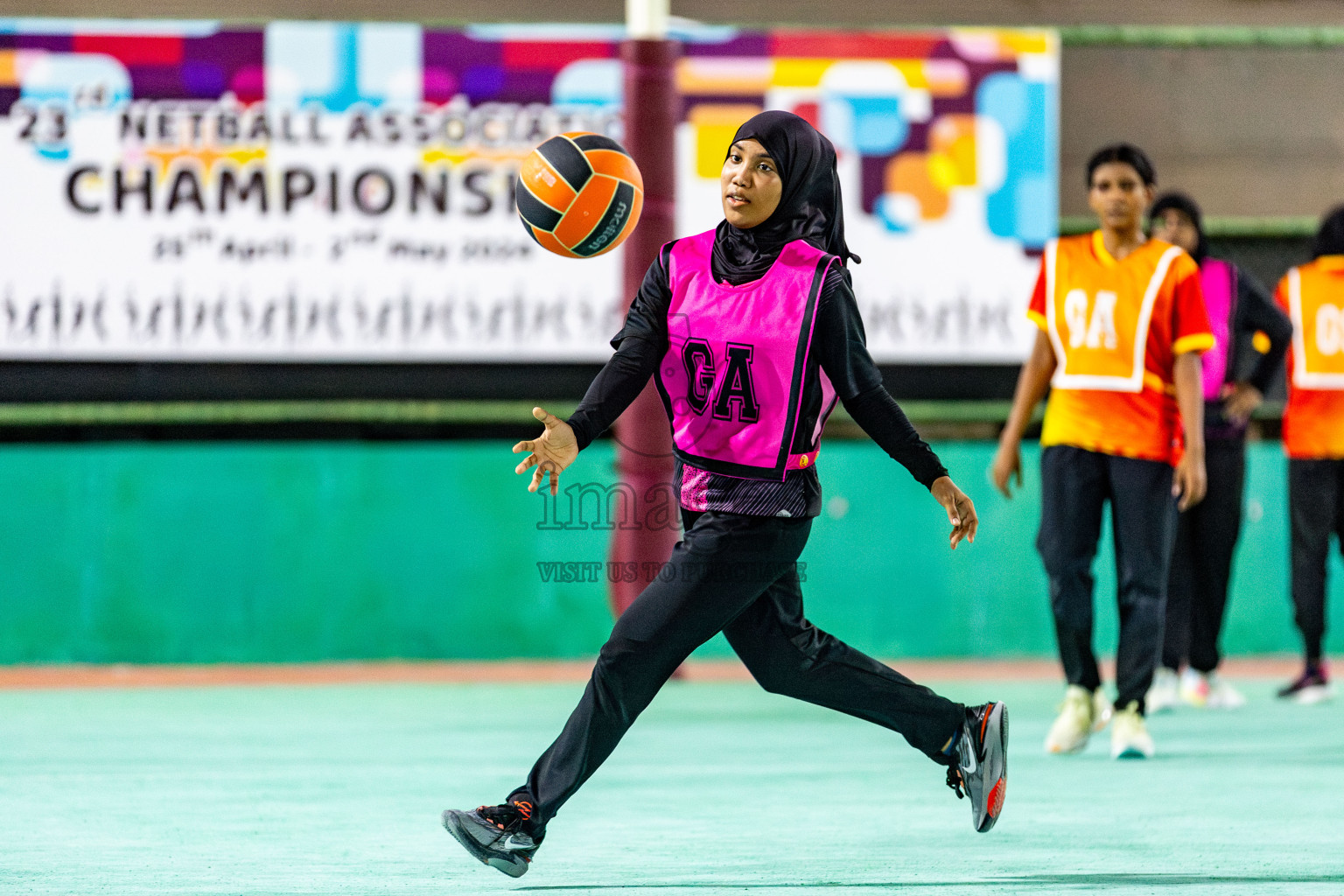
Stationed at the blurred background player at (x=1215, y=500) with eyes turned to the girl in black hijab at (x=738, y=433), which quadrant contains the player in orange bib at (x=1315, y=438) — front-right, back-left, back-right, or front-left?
back-left

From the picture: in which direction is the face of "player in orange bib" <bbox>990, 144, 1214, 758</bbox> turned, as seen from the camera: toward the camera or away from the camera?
toward the camera

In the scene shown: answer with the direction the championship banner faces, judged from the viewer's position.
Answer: facing the viewer

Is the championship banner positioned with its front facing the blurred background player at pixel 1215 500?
no

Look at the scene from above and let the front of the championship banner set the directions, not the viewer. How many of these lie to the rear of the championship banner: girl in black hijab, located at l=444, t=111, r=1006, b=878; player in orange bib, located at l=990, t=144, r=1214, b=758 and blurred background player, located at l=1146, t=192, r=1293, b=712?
0

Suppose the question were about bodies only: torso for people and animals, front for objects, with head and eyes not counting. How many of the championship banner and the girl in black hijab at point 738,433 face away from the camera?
0

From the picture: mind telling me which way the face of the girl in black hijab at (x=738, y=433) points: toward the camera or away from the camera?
toward the camera

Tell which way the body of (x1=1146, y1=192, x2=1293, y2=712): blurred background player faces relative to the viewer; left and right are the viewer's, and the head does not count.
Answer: facing the viewer and to the left of the viewer

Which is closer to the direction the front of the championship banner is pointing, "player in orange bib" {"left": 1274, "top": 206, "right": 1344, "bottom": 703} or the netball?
the netball

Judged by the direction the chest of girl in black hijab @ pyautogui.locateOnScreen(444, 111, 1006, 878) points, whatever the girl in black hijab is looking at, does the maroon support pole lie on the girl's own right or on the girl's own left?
on the girl's own right

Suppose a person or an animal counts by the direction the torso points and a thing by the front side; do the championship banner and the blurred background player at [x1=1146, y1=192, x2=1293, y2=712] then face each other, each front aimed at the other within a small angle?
no

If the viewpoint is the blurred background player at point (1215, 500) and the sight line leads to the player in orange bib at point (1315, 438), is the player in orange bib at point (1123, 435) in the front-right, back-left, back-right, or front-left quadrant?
back-right

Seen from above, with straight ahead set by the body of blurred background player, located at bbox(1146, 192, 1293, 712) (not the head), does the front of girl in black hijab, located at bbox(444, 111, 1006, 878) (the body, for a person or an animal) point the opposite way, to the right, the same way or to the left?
the same way

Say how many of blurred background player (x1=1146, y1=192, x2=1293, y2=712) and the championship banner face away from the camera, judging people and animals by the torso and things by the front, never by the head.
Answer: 0

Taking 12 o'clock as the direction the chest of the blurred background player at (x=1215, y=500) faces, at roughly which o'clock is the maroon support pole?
The maroon support pole is roughly at 2 o'clock from the blurred background player.

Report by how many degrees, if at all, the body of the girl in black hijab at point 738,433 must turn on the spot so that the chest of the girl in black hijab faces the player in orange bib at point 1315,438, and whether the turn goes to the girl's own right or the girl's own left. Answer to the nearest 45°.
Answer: approximately 180°
